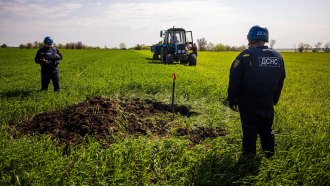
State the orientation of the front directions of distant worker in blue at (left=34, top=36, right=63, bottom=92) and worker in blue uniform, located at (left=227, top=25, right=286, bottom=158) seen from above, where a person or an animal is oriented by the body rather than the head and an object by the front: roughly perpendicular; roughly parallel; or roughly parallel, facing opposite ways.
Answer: roughly parallel, facing opposite ways

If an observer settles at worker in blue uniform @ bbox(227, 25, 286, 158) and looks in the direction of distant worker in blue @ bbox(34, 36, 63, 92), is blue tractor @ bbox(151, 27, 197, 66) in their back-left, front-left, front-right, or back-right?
front-right

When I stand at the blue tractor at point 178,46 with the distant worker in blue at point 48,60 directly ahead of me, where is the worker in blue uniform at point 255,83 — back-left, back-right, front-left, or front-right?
front-left

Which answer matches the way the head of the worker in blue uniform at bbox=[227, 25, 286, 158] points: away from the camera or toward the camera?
away from the camera

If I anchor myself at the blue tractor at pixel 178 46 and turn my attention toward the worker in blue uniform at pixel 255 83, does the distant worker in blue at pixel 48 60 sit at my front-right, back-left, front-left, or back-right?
front-right

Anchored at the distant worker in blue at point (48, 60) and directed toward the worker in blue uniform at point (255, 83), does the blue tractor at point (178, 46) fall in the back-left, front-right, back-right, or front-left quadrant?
back-left

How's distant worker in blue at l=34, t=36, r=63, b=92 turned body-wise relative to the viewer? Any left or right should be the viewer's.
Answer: facing the viewer

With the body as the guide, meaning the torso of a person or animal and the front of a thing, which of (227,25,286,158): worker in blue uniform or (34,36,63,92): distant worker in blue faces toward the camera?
the distant worker in blue

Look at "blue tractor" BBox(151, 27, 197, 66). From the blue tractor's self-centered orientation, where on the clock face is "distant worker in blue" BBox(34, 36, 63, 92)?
The distant worker in blue is roughly at 2 o'clock from the blue tractor.

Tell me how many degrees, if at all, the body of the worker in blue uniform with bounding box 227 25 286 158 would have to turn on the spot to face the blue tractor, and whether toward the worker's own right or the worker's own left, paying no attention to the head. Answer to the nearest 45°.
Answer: approximately 45° to the worker's own right

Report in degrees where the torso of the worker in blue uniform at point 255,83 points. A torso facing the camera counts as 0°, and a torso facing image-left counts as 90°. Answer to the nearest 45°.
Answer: approximately 135°

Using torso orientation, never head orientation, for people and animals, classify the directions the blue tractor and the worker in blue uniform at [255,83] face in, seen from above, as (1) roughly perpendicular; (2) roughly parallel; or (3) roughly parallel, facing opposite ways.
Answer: roughly parallel, facing opposite ways

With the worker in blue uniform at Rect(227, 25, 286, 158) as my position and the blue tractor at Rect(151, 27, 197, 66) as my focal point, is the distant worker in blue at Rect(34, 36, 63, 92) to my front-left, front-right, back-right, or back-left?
front-left

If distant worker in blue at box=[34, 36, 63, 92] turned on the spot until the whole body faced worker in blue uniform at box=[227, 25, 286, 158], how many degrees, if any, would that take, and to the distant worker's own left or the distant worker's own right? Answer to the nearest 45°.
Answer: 0° — they already face them

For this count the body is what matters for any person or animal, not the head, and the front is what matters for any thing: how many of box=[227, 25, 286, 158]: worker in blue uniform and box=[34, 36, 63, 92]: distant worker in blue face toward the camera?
1

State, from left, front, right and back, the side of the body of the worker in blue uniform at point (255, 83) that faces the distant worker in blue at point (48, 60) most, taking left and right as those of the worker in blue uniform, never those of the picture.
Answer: front

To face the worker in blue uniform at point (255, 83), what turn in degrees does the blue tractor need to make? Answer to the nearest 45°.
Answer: approximately 45° to its right

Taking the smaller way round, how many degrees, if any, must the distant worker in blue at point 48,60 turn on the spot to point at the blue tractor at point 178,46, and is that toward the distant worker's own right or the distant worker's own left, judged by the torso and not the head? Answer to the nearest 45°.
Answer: approximately 135° to the distant worker's own left
